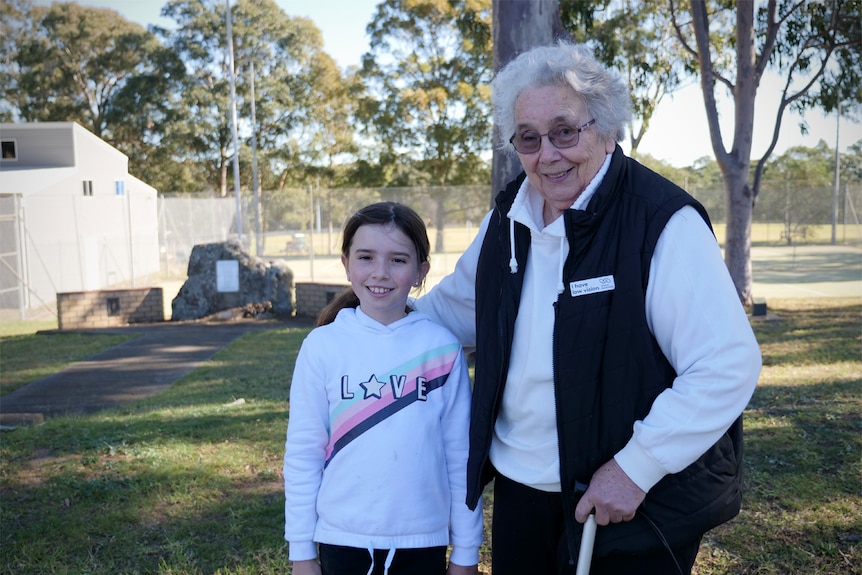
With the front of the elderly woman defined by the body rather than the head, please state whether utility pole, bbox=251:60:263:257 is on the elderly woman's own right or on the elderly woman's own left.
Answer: on the elderly woman's own right

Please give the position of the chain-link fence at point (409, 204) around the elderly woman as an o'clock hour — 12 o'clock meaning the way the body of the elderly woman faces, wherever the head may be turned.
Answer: The chain-link fence is roughly at 4 o'clock from the elderly woman.

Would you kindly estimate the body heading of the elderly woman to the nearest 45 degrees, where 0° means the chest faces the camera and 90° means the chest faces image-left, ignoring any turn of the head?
approximately 45°

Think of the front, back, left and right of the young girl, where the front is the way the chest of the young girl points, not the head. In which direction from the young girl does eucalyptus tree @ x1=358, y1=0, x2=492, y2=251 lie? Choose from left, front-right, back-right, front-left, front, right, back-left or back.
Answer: back

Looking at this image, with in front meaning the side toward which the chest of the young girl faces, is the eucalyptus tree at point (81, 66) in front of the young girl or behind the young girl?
behind

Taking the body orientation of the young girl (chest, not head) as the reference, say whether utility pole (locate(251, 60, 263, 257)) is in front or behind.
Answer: behind

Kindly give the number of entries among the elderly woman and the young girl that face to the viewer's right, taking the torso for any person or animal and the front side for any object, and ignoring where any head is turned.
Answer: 0

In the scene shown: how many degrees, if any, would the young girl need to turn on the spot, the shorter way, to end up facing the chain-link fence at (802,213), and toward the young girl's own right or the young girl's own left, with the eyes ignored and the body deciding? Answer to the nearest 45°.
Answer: approximately 135° to the young girl's own left

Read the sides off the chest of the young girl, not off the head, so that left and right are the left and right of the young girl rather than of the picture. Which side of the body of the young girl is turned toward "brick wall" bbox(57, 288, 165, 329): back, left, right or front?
back

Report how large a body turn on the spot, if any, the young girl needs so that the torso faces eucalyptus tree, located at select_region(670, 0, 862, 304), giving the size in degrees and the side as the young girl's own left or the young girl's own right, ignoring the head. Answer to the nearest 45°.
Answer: approximately 135° to the young girl's own left

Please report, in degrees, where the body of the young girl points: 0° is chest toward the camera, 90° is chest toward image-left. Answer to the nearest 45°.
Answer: approximately 0°

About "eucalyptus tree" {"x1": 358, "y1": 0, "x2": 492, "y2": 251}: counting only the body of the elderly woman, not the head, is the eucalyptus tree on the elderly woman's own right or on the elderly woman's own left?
on the elderly woman's own right

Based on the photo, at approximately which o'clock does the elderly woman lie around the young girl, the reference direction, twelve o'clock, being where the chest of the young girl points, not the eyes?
The elderly woman is roughly at 10 o'clock from the young girl.
